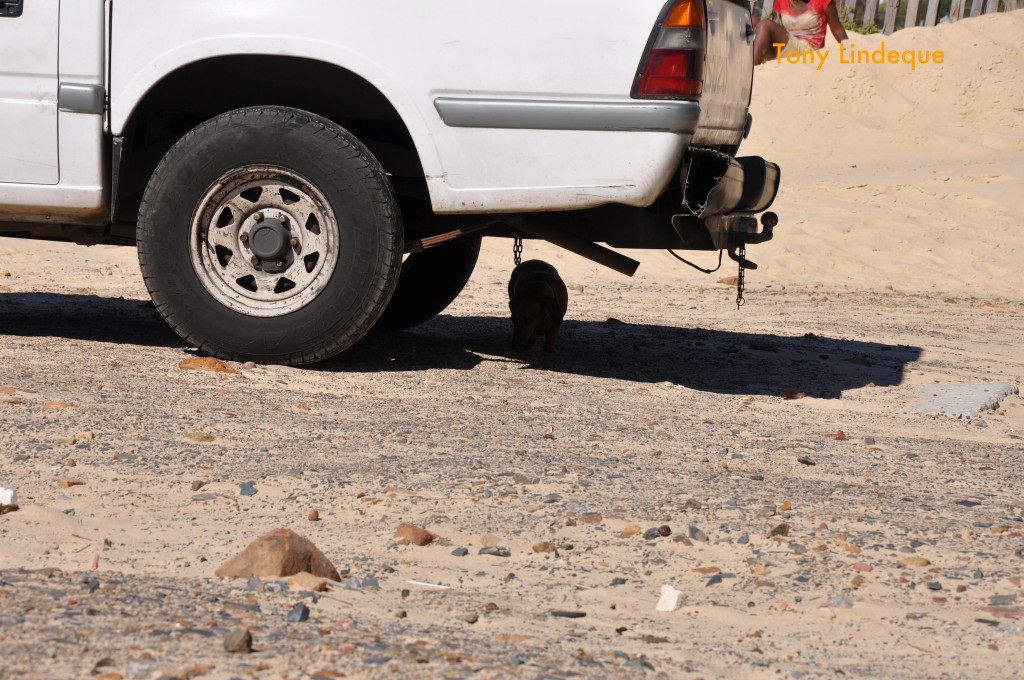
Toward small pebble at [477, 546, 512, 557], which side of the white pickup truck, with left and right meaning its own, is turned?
left

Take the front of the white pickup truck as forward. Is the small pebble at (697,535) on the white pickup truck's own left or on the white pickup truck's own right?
on the white pickup truck's own left

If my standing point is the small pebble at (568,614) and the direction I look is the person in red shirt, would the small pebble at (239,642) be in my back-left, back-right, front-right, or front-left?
back-left

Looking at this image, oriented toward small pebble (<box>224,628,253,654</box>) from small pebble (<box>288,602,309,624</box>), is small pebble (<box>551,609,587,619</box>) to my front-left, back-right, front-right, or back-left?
back-left

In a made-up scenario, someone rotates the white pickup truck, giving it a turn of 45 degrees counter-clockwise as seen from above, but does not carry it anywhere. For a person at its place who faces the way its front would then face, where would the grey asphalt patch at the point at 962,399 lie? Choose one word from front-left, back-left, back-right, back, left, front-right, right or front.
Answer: back-left

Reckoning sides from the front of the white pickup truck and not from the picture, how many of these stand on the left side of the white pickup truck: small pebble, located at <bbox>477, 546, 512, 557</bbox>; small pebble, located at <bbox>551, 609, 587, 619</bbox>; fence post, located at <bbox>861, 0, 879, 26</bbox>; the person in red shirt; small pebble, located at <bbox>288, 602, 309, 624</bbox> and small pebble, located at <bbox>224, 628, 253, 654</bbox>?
4

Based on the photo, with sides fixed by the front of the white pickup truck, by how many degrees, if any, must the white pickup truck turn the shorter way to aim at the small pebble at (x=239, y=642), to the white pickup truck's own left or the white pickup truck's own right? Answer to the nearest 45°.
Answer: approximately 90° to the white pickup truck's own left

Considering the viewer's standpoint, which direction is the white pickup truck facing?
facing to the left of the viewer

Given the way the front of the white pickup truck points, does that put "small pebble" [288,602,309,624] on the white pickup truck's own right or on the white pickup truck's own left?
on the white pickup truck's own left

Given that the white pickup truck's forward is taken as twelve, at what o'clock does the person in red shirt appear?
The person in red shirt is roughly at 4 o'clock from the white pickup truck.

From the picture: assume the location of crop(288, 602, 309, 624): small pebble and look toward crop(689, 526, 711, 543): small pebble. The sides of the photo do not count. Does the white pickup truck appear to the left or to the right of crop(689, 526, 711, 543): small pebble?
left

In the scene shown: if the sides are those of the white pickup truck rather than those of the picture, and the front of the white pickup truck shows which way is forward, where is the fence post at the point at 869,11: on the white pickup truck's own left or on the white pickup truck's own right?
on the white pickup truck's own right

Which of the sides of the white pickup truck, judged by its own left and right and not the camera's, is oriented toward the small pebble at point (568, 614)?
left
